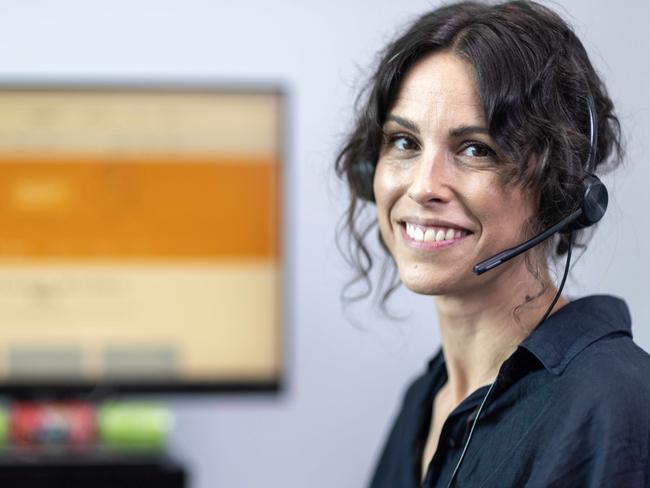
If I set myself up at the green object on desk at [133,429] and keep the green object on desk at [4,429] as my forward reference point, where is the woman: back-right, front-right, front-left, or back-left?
back-left

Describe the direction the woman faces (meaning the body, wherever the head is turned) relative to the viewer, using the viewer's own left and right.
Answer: facing the viewer and to the left of the viewer

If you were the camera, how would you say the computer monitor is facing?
facing the viewer

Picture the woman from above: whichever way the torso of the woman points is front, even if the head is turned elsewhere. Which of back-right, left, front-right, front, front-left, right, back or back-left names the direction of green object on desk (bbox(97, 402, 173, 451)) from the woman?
right

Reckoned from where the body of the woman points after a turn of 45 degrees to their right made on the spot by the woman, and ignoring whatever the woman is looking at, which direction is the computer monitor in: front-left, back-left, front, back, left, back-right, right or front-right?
front-right

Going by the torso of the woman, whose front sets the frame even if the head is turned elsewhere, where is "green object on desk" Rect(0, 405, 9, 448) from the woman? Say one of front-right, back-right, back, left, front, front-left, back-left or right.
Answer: right
